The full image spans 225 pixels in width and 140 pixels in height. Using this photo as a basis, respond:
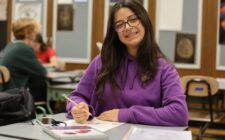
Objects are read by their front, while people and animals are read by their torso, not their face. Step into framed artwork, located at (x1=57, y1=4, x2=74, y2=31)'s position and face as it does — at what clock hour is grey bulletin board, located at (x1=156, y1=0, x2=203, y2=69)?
grey bulletin board, located at (x1=156, y1=0, x2=203, y2=69) is roughly at 10 o'clock from framed artwork, located at (x1=57, y1=4, x2=74, y2=31).

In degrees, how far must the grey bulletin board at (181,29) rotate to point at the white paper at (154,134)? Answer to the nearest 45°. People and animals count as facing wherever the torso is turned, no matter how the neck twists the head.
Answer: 0° — it already faces it

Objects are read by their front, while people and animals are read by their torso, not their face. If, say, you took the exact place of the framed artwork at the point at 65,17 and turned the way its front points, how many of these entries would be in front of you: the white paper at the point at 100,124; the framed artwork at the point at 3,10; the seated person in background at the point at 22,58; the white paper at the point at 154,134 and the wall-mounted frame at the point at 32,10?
3

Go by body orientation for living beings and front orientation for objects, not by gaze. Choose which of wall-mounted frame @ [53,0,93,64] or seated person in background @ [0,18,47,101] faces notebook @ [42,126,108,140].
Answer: the wall-mounted frame

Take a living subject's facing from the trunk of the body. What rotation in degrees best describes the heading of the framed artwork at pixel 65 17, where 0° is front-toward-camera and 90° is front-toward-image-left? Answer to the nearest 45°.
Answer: approximately 0°

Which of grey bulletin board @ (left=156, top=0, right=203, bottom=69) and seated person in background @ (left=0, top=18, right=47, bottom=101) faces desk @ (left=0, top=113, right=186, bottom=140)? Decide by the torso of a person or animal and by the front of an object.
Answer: the grey bulletin board

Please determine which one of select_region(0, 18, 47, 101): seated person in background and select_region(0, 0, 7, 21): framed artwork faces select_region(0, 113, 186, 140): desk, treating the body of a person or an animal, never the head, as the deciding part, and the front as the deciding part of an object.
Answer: the framed artwork

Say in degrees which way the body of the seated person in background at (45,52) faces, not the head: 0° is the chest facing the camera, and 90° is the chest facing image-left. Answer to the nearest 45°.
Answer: approximately 45°

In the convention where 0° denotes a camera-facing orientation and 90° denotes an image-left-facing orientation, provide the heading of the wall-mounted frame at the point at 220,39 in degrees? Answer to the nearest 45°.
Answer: approximately 0°
